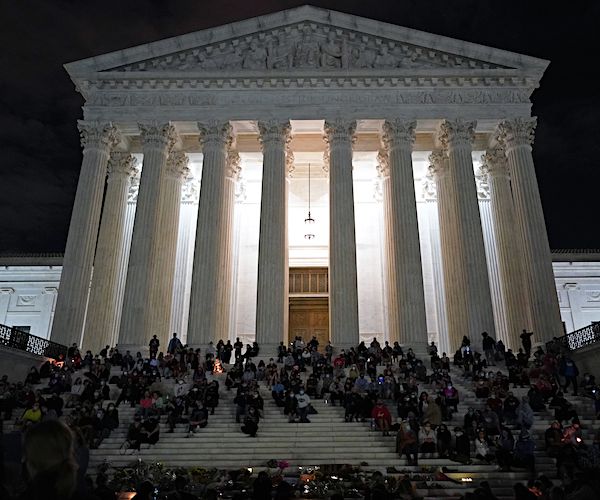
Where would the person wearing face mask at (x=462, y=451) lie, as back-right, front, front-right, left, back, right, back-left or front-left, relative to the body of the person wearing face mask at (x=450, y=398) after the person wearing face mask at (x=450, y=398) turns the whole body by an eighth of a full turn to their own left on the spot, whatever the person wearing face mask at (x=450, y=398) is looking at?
front-right

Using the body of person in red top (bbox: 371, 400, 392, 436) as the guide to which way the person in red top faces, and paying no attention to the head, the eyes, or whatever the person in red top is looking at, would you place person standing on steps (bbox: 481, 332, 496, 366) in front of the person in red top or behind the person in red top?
behind

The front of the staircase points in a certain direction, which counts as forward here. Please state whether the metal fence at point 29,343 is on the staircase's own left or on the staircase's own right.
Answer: on the staircase's own right

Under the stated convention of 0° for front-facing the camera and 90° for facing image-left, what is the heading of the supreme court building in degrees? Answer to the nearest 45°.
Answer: approximately 0°

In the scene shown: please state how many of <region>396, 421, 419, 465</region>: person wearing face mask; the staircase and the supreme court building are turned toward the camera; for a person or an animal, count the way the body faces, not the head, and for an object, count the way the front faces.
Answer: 3

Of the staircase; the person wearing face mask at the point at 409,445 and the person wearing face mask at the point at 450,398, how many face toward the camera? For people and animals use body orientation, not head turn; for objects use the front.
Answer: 3

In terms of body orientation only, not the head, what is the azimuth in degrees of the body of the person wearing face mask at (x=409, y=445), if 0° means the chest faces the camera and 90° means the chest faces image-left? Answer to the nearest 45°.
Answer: approximately 0°
